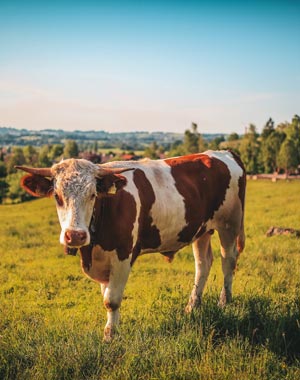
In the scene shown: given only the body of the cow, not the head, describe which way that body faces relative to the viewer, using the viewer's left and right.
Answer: facing the viewer and to the left of the viewer
